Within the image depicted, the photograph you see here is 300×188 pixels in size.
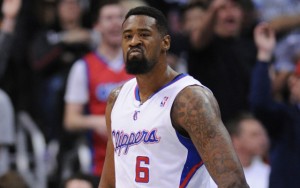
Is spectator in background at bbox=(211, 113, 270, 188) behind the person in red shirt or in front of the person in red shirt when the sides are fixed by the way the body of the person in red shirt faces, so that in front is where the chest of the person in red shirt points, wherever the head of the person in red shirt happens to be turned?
in front

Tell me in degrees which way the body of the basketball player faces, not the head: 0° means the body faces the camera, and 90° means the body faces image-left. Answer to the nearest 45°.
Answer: approximately 45°

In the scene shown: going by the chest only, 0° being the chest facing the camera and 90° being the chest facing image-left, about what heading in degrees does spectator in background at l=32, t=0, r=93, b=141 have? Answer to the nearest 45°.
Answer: approximately 315°

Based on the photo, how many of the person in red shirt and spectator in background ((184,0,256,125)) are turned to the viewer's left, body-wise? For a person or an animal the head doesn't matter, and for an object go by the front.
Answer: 0

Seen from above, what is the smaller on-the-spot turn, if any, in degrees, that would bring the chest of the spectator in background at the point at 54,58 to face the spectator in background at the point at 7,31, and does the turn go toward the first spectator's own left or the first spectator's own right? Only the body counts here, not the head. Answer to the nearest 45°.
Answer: approximately 90° to the first spectator's own right

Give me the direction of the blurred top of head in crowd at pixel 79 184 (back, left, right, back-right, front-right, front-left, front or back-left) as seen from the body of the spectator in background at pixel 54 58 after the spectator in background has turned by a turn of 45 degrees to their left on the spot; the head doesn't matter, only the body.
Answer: right

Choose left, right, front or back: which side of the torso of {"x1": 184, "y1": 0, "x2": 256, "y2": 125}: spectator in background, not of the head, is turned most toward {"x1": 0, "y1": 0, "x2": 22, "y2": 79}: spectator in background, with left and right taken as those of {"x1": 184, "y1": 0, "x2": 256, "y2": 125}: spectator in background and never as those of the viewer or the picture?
right

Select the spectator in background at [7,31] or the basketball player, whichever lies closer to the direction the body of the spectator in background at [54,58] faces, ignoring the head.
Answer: the basketball player

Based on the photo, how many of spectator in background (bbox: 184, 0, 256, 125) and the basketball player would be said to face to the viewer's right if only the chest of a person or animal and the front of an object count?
0

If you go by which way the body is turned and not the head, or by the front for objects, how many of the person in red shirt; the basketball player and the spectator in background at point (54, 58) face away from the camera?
0
